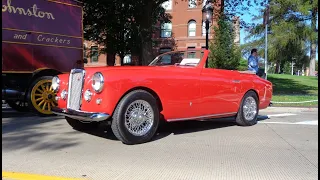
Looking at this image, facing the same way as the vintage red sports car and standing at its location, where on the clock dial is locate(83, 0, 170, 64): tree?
The tree is roughly at 4 o'clock from the vintage red sports car.

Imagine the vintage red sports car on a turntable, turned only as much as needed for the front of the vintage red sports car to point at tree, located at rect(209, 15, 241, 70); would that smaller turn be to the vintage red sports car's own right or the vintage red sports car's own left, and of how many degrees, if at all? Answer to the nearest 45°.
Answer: approximately 135° to the vintage red sports car's own right

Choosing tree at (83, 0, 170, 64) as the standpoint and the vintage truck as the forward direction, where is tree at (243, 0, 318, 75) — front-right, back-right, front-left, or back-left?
back-left

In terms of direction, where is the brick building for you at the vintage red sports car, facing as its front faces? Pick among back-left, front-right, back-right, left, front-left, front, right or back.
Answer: back-right

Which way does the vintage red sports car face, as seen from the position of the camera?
facing the viewer and to the left of the viewer

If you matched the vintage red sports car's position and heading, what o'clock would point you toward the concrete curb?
The concrete curb is roughly at 6 o'clock from the vintage red sports car.
